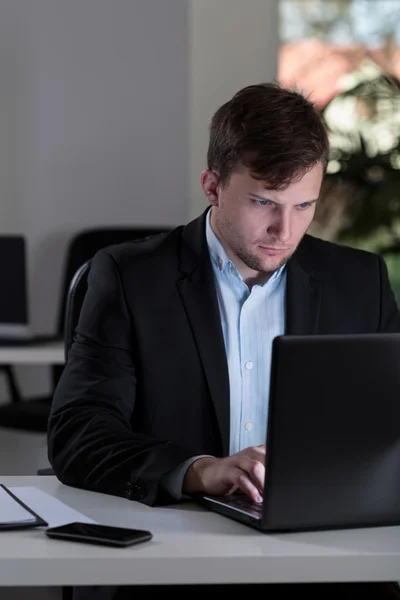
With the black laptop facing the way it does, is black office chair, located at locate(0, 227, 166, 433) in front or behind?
in front

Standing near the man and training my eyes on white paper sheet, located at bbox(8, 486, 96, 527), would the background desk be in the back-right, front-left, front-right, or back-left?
back-right

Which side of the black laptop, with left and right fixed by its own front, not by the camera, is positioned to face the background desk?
front

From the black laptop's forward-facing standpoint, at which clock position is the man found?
The man is roughly at 1 o'clock from the black laptop.

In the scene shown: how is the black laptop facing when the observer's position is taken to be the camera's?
facing away from the viewer and to the left of the viewer

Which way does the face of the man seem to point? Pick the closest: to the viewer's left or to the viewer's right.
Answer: to the viewer's right
